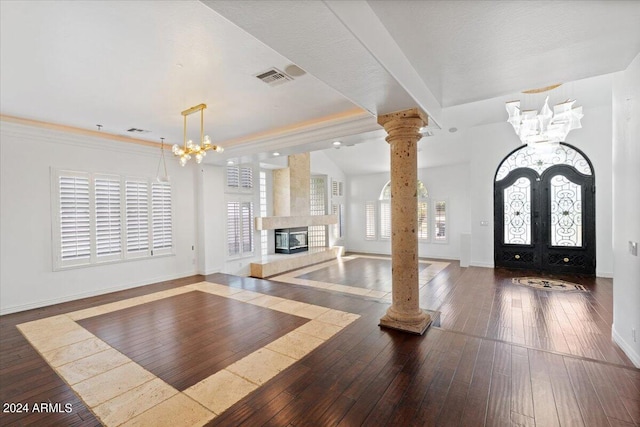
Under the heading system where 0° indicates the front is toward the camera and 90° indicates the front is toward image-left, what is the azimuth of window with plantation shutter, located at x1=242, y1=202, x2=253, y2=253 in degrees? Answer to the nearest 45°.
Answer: approximately 315°

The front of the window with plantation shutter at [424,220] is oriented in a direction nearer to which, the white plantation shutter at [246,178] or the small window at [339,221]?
the white plantation shutter

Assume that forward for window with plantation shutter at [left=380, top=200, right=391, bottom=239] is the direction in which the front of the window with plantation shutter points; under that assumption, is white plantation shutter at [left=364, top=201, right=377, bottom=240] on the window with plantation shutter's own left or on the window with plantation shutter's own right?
on the window with plantation shutter's own right

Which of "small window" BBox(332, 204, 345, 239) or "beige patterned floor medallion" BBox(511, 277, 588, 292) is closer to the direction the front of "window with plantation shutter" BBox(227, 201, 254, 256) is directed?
the beige patterned floor medallion

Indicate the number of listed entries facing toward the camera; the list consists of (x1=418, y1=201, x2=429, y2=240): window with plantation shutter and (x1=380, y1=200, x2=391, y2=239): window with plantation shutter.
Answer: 2

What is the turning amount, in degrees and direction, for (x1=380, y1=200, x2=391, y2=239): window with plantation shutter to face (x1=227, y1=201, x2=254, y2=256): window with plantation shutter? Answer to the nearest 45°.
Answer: approximately 45° to its right
